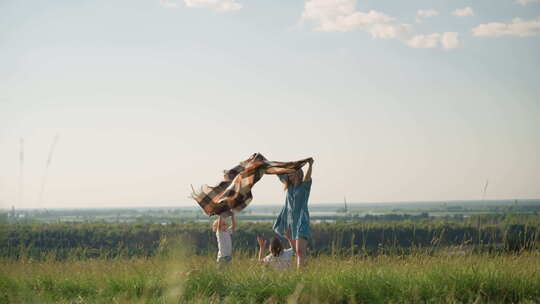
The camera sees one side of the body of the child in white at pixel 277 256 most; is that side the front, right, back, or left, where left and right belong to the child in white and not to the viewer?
back

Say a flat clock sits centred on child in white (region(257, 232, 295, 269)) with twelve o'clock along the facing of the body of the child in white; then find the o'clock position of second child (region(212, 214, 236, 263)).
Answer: The second child is roughly at 10 o'clock from the child in white.
